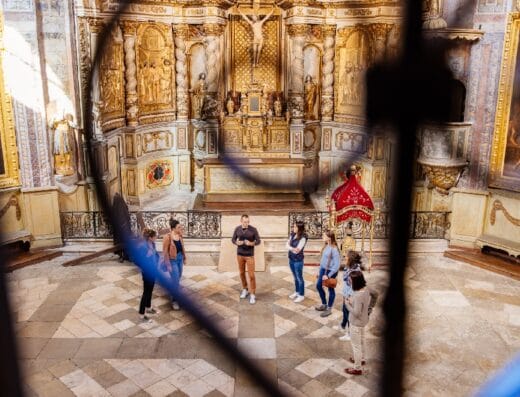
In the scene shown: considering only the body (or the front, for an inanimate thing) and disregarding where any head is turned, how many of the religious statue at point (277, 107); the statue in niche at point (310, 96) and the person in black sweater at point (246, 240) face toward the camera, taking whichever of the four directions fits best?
3

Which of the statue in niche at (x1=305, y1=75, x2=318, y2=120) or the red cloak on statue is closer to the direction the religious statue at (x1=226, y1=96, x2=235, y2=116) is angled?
the red cloak on statue

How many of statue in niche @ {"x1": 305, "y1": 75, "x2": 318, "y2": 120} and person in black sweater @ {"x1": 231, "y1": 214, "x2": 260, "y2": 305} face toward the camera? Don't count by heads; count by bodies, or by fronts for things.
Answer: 2

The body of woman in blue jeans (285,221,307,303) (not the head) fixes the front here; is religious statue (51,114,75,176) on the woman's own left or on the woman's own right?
on the woman's own right

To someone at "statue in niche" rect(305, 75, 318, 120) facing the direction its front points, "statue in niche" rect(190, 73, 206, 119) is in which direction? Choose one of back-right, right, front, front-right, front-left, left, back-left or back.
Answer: right

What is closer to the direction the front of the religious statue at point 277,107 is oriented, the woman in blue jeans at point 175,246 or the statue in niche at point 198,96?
the woman in blue jeans

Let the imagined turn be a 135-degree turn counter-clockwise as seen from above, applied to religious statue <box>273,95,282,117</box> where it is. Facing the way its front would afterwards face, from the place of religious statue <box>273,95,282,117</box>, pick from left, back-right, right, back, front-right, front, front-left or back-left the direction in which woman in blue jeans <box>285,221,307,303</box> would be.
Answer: back-right

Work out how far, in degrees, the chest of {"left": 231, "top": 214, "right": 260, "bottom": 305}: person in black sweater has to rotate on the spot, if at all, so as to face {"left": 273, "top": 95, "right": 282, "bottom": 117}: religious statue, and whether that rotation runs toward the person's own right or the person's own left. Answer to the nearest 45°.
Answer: approximately 180°

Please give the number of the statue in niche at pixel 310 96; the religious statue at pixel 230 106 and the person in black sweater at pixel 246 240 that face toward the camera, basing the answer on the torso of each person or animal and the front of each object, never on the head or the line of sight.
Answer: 3

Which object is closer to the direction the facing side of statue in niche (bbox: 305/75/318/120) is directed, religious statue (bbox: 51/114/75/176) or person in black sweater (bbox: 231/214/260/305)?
the person in black sweater

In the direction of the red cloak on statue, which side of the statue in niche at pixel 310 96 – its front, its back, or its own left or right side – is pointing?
front

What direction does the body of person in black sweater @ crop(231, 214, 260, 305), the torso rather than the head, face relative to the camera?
toward the camera

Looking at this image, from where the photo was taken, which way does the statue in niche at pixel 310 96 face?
toward the camera

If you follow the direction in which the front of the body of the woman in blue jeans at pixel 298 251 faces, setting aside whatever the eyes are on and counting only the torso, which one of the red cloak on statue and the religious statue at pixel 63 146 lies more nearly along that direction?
the religious statue
